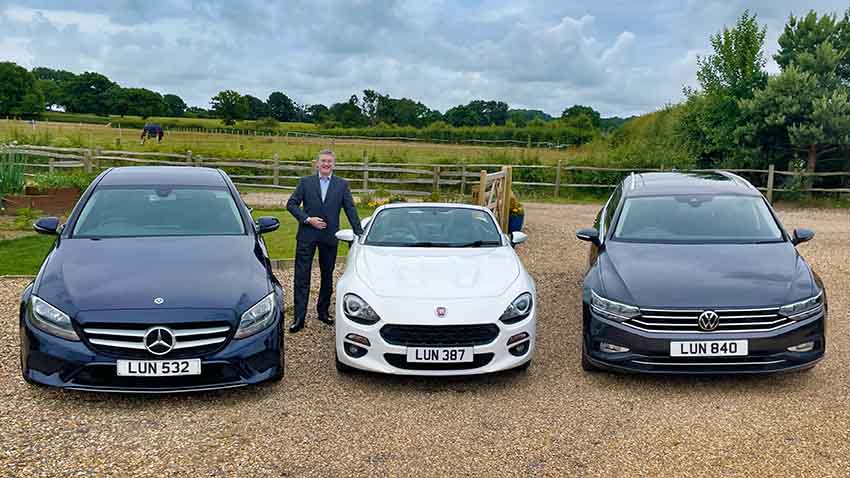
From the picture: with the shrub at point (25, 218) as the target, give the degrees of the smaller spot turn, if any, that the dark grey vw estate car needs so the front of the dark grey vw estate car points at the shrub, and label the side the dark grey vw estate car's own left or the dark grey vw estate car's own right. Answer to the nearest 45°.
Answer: approximately 135° to the dark grey vw estate car's own right

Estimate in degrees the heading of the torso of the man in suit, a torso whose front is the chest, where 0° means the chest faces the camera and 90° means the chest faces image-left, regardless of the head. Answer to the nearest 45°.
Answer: approximately 0°

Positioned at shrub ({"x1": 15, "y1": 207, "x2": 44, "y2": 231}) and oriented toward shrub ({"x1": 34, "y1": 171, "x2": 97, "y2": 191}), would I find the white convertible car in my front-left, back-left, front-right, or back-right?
back-right

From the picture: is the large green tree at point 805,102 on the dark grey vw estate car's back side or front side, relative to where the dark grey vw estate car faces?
on the back side

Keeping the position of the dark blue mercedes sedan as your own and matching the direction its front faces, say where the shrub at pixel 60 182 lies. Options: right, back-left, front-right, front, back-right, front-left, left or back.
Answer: back

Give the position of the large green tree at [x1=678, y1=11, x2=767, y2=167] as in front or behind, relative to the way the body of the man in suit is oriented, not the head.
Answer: behind

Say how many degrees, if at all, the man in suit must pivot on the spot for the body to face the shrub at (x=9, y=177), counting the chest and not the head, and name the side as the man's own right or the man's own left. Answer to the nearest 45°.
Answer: approximately 135° to the man's own right

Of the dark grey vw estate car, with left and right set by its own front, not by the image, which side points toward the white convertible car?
right

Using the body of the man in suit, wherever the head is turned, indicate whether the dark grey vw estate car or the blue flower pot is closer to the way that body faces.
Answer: the dark grey vw estate car

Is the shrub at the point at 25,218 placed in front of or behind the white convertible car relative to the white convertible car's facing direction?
behind

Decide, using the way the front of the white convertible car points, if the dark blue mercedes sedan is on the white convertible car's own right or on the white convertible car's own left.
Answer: on the white convertible car's own right
